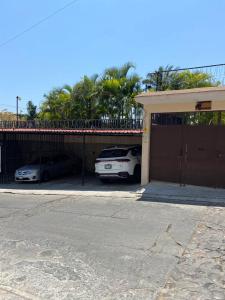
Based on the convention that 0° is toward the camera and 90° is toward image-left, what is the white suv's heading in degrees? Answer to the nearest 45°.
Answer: approximately 225°

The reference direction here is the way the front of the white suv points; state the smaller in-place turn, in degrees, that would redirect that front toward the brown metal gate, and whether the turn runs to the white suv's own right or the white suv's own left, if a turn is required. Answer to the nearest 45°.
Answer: approximately 90° to the white suv's own right
